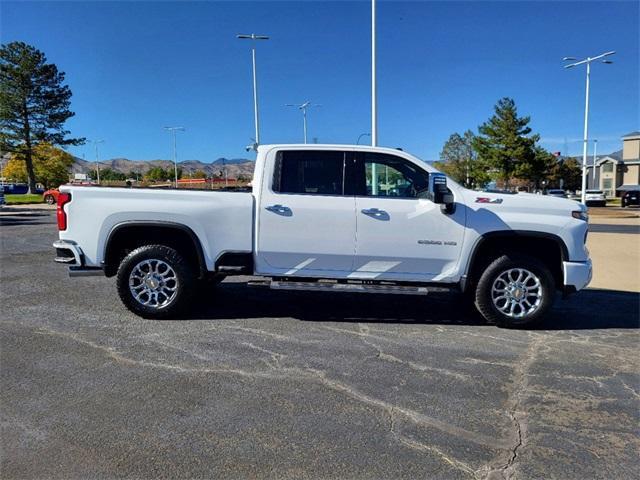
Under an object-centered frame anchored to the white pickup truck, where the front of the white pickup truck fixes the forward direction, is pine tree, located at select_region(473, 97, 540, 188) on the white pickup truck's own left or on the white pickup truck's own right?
on the white pickup truck's own left

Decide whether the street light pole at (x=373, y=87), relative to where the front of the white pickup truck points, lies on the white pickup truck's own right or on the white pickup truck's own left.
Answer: on the white pickup truck's own left

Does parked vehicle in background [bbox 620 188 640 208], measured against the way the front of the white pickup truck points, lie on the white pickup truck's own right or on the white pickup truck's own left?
on the white pickup truck's own left

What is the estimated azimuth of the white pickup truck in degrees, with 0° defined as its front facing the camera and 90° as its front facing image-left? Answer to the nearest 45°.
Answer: approximately 270°
